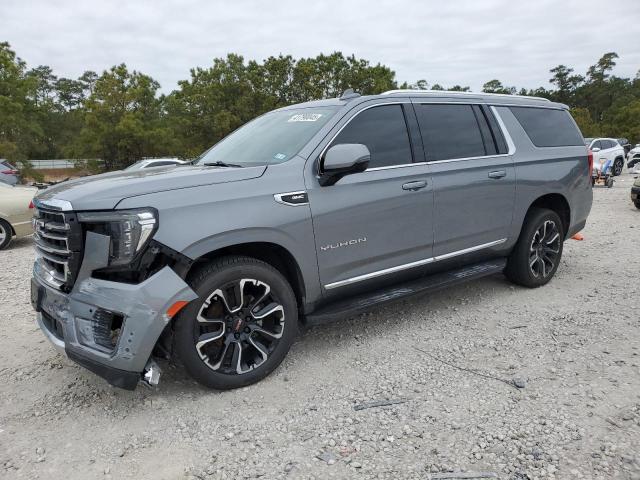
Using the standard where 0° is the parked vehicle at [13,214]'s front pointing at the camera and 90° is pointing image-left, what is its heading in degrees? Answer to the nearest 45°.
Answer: approximately 90°

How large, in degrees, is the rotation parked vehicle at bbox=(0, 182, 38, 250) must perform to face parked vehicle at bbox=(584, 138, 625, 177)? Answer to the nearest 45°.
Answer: approximately 180°

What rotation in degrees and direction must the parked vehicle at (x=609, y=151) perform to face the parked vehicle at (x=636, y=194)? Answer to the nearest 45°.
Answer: approximately 45° to its left

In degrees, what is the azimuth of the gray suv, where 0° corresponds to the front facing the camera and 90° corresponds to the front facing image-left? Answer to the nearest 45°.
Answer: approximately 45°

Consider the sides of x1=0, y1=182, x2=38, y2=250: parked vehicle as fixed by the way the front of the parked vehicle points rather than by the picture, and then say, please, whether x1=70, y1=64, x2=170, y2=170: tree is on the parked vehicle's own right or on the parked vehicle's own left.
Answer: on the parked vehicle's own right

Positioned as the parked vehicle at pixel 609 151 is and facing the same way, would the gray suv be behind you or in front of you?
in front

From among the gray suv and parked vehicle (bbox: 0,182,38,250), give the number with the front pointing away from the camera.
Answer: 0

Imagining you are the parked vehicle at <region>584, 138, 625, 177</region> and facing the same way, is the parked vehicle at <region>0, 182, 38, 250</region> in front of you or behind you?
in front

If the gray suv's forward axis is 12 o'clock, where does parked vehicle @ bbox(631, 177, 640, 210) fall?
The parked vehicle is roughly at 6 o'clock from the gray suv.

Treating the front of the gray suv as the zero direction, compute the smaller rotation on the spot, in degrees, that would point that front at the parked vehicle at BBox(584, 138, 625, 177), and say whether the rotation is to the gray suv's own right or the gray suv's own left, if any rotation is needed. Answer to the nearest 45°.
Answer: approximately 180°

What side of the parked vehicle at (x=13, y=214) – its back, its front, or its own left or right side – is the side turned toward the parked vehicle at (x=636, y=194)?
back

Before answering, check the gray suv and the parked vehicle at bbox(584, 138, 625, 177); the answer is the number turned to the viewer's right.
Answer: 0
